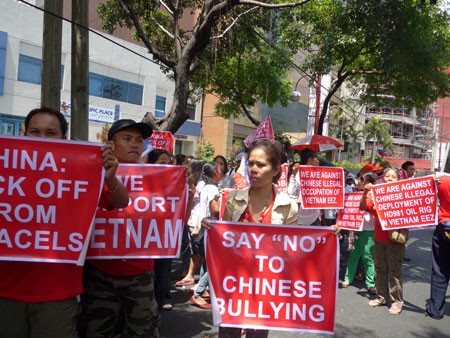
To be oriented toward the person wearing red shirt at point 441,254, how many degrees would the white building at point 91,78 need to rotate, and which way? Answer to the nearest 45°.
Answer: approximately 45° to its right

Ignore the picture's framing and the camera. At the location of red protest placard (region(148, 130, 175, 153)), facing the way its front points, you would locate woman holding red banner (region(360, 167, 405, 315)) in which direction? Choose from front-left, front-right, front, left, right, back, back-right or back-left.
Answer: front-left

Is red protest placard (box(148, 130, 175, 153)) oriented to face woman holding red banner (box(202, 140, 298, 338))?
yes

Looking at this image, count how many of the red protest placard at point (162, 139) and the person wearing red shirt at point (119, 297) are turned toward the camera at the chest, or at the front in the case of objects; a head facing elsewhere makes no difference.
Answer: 2

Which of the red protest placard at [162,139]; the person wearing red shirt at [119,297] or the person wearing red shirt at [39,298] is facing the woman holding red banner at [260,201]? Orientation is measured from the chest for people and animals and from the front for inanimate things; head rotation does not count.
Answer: the red protest placard

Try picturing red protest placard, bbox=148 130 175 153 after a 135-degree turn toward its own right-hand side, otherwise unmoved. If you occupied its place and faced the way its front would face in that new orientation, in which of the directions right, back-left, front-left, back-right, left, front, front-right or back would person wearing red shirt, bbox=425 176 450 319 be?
back

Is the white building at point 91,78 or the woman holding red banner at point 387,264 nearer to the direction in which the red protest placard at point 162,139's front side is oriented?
the woman holding red banner

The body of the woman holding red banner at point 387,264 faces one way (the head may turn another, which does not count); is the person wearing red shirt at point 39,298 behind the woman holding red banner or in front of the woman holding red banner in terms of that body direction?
in front

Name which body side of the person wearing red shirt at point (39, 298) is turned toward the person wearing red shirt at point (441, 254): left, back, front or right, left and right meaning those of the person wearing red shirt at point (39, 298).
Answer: left

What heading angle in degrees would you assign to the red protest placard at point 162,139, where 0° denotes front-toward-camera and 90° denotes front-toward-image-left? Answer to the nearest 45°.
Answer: approximately 0°

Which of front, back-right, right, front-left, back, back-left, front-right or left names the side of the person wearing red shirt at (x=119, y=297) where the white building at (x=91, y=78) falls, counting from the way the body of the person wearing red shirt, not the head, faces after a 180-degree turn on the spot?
front

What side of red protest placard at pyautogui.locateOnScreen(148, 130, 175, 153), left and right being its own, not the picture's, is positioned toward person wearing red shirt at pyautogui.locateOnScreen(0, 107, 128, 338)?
front

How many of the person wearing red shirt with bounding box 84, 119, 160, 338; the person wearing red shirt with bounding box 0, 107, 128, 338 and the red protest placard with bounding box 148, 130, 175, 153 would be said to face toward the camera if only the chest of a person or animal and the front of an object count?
3

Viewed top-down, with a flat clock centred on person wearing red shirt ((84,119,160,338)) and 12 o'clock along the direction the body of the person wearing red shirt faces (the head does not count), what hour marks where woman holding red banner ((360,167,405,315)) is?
The woman holding red banner is roughly at 8 o'clock from the person wearing red shirt.

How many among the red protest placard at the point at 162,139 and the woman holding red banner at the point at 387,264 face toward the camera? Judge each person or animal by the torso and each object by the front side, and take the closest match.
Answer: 2

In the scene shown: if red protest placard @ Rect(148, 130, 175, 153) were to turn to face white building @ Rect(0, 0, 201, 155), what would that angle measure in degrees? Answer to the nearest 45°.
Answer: approximately 180°

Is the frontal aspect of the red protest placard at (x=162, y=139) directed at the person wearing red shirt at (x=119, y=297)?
yes

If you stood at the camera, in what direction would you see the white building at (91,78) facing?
facing the viewer and to the right of the viewer
